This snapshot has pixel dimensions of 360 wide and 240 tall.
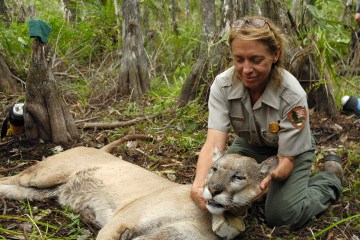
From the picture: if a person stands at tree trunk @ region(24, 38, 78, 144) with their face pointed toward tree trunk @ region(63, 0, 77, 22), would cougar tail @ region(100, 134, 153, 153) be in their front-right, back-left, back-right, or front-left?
back-right

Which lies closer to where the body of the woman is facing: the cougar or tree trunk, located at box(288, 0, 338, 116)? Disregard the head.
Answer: the cougar

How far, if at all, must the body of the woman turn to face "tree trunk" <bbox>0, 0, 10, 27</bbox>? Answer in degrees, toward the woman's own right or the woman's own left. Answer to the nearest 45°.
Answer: approximately 90° to the woman's own right

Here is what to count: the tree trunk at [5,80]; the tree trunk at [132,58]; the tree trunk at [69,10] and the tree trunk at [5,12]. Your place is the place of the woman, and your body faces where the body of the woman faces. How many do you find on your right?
4

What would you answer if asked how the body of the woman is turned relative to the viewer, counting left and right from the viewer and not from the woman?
facing the viewer and to the left of the viewer

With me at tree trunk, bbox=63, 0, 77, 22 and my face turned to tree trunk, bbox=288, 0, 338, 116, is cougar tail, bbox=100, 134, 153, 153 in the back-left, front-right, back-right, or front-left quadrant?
front-right

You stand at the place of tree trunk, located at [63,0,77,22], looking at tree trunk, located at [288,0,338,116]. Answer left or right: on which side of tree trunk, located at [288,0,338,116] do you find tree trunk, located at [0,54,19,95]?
right

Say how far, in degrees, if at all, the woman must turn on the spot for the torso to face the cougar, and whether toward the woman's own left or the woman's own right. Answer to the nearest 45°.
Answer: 0° — they already face it

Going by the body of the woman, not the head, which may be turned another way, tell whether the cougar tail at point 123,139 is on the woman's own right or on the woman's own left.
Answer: on the woman's own right

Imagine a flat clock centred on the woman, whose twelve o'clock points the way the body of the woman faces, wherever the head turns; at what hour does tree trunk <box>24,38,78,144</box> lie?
The tree trunk is roughly at 2 o'clock from the woman.

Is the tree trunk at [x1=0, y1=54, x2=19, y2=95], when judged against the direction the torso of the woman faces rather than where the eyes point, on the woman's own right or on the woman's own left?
on the woman's own right

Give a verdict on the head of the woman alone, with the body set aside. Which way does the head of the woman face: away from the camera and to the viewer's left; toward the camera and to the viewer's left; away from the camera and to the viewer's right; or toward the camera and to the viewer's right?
toward the camera and to the viewer's left

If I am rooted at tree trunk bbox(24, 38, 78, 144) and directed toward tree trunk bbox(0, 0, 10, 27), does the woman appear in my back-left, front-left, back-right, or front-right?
back-right

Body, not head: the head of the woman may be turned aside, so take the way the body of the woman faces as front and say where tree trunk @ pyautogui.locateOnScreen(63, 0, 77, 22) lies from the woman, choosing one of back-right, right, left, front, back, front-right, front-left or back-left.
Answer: right

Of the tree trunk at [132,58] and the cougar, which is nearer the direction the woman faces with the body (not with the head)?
the cougar

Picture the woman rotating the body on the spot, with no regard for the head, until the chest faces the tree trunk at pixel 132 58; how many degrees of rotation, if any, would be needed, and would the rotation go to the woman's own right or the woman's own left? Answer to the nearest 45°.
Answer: approximately 90° to the woman's own right
